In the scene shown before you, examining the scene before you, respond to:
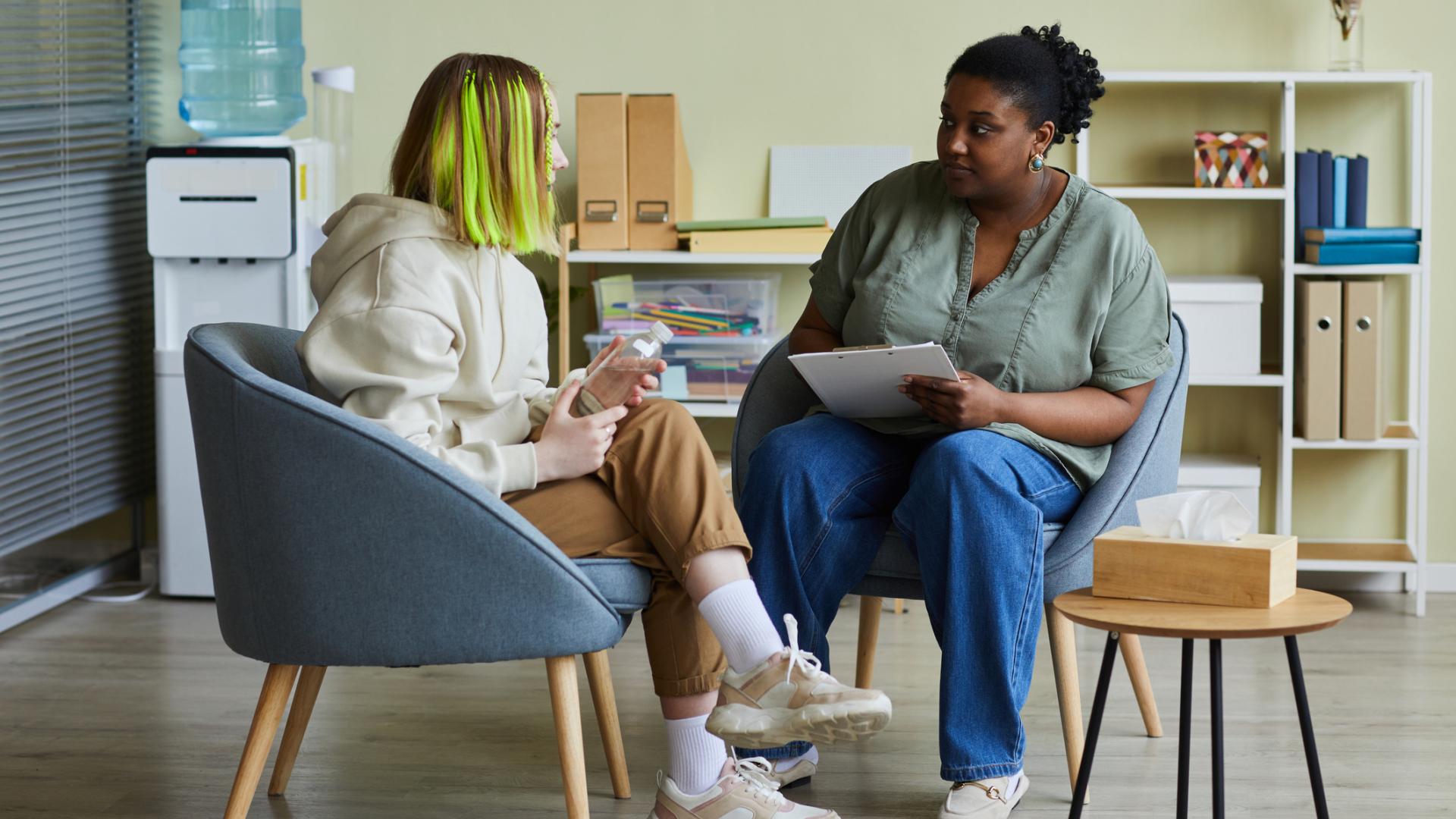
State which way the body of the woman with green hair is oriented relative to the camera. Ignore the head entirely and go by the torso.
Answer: to the viewer's right

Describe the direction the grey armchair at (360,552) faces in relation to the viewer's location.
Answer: facing to the right of the viewer

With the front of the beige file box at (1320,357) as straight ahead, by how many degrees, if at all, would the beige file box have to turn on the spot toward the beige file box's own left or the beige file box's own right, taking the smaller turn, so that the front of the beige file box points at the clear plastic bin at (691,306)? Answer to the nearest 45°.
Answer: approximately 90° to the beige file box's own right

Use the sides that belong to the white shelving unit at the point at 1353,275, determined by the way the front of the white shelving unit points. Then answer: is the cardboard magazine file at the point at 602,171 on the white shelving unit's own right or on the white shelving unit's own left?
on the white shelving unit's own right

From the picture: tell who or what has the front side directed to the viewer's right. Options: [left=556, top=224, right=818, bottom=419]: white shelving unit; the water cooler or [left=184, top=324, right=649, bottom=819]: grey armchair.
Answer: the grey armchair

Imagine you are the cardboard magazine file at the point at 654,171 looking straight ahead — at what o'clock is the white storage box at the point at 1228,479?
The white storage box is roughly at 9 o'clock from the cardboard magazine file.

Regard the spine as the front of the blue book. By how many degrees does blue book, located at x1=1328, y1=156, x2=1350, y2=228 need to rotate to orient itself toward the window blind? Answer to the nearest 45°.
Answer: approximately 90° to its right

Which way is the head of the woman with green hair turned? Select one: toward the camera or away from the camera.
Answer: away from the camera

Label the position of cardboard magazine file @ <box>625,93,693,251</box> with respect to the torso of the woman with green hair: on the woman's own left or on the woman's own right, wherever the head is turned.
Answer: on the woman's own left

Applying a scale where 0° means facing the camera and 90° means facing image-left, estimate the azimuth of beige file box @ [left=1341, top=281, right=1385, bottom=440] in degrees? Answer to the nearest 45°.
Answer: approximately 0°
